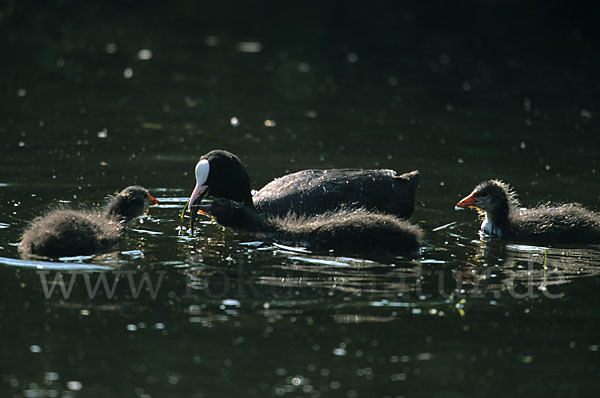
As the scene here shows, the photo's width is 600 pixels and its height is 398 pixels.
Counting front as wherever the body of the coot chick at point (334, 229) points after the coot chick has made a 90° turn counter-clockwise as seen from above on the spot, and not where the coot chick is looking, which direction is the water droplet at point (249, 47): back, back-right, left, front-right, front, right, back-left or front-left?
back

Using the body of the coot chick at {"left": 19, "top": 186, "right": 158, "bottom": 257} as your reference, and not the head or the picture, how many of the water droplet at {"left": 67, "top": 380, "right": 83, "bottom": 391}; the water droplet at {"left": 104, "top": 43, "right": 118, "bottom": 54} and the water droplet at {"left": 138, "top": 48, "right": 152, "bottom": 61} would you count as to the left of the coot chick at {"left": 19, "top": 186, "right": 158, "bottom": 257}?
2

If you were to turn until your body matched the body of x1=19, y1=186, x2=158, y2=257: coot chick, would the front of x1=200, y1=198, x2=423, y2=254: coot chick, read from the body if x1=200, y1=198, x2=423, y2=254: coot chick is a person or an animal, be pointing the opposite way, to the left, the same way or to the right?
the opposite way

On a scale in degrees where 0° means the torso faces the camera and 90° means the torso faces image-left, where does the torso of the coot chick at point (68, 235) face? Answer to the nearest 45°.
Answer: approximately 270°

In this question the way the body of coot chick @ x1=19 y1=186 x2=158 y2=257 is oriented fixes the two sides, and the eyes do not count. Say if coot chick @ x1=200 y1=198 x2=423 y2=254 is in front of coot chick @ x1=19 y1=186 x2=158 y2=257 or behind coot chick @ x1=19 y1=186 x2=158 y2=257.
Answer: in front

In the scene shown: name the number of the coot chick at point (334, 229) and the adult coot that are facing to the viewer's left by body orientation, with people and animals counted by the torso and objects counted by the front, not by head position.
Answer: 2

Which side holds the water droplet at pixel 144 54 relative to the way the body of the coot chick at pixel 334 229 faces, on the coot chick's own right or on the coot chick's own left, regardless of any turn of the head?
on the coot chick's own right

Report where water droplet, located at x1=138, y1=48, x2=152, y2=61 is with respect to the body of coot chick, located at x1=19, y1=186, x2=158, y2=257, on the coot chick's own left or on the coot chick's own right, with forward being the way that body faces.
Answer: on the coot chick's own left

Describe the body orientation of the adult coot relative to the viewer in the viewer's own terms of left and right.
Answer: facing to the left of the viewer

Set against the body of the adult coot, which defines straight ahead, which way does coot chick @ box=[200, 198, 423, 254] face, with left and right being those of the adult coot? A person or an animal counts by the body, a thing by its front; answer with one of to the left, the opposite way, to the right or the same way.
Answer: the same way

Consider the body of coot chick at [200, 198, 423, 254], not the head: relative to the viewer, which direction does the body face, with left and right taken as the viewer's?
facing to the left of the viewer

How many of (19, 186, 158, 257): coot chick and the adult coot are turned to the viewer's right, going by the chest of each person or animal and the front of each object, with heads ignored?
1

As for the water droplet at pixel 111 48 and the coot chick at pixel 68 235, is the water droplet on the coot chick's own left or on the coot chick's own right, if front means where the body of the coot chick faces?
on the coot chick's own left

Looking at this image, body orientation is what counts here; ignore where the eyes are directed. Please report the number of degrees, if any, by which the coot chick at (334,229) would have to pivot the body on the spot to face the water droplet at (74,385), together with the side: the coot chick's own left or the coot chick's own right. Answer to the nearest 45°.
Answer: approximately 45° to the coot chick's own left

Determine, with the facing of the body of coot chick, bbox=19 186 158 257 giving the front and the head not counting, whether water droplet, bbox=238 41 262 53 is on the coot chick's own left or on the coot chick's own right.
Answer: on the coot chick's own left

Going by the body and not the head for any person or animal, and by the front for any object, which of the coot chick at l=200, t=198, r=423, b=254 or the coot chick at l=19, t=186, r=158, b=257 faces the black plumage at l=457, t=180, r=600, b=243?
the coot chick at l=19, t=186, r=158, b=257

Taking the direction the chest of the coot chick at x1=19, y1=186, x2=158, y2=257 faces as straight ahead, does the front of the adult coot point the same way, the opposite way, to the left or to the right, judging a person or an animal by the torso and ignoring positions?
the opposite way

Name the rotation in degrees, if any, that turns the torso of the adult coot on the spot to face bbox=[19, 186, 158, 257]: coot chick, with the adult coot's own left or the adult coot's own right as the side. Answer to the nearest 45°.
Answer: approximately 45° to the adult coot's own left

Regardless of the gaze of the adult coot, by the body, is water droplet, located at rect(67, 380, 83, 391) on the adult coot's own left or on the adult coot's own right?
on the adult coot's own left

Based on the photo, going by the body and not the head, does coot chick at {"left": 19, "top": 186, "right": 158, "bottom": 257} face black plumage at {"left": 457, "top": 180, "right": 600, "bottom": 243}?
yes
